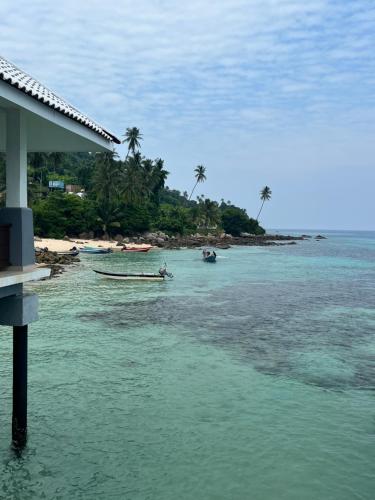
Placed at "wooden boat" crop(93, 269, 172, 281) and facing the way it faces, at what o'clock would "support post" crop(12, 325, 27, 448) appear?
The support post is roughly at 9 o'clock from the wooden boat.

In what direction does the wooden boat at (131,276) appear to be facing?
to the viewer's left
